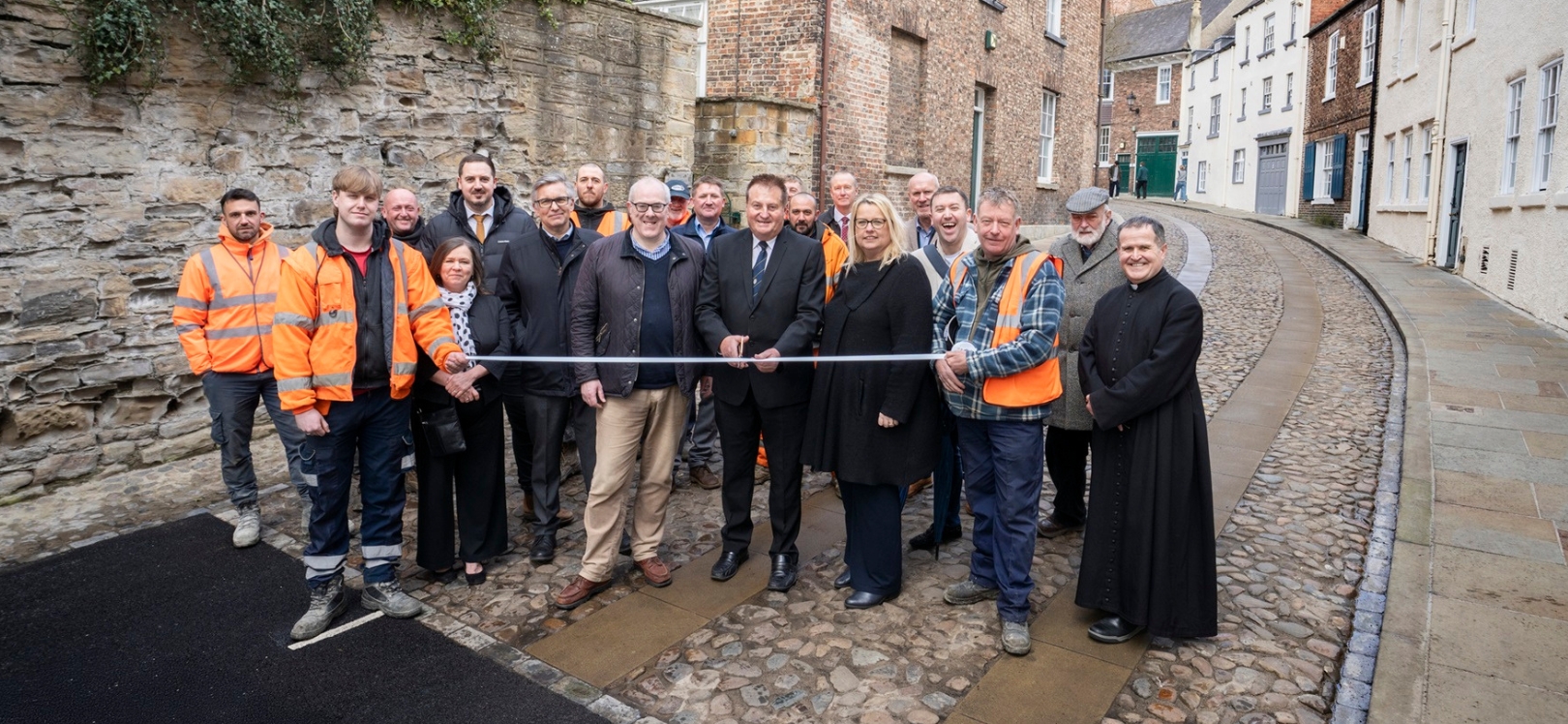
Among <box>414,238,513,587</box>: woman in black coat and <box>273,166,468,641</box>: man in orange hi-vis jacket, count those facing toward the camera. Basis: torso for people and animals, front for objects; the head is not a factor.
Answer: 2

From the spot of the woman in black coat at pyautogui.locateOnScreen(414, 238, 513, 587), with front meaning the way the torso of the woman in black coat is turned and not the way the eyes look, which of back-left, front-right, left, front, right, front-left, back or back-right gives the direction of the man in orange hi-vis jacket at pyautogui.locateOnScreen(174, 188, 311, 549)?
back-right

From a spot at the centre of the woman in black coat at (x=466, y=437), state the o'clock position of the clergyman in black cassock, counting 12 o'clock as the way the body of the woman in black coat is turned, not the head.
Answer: The clergyman in black cassock is roughly at 10 o'clock from the woman in black coat.

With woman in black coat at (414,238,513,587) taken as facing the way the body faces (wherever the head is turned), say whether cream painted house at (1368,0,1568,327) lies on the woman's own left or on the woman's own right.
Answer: on the woman's own left

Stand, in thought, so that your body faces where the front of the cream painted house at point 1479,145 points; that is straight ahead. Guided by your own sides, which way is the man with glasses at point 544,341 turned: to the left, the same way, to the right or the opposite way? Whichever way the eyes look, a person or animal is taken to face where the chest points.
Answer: to the left

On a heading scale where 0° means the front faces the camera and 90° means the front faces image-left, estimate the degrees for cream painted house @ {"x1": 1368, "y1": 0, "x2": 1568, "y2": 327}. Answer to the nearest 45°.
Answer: approximately 45°

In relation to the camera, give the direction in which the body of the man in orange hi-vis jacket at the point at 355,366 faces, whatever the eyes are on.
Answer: toward the camera

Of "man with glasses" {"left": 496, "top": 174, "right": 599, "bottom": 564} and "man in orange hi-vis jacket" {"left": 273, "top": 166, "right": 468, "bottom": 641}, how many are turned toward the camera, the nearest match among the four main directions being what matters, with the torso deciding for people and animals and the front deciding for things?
2

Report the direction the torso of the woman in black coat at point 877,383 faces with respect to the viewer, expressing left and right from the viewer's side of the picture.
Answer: facing the viewer and to the left of the viewer

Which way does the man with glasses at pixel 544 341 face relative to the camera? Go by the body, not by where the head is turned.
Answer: toward the camera
